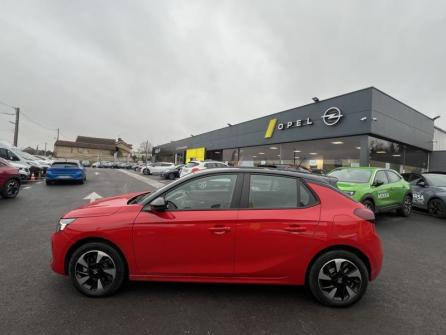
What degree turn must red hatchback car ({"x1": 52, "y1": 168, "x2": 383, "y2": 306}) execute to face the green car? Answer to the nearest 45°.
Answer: approximately 135° to its right

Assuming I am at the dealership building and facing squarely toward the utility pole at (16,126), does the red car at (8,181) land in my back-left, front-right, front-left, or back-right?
front-left

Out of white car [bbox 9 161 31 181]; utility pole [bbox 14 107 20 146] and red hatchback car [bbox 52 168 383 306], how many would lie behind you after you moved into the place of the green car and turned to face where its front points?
0

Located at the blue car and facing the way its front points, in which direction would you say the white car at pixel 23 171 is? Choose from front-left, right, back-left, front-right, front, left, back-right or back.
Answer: front-left

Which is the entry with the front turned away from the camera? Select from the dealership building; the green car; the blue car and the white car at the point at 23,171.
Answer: the blue car

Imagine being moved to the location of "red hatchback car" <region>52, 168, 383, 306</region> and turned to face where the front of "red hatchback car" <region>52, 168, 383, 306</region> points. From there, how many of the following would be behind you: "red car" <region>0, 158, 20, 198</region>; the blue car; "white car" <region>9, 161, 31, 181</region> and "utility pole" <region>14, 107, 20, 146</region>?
0

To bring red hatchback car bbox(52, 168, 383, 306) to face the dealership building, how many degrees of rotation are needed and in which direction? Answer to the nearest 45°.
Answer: approximately 135° to its right

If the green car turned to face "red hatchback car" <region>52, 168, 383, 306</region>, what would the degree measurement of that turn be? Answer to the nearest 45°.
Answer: approximately 45° to its left

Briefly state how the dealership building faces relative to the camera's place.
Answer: facing the viewer and to the left of the viewer

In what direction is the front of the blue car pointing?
away from the camera

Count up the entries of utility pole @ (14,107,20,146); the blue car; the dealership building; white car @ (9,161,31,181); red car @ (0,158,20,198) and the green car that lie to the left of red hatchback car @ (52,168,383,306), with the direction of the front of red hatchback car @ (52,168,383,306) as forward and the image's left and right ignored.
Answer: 0

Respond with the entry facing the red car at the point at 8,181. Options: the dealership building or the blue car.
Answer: the dealership building

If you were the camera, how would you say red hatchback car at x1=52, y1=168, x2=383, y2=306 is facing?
facing to the left of the viewer
